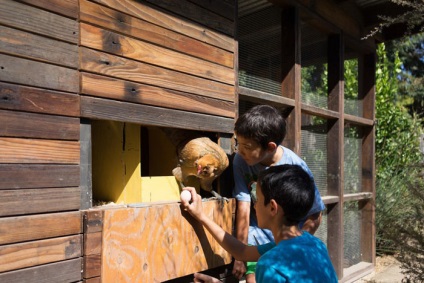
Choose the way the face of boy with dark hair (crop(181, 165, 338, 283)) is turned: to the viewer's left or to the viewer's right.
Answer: to the viewer's left

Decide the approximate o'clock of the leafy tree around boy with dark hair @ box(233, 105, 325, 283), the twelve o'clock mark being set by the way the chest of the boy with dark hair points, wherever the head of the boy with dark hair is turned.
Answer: The leafy tree is roughly at 5 o'clock from the boy with dark hair.

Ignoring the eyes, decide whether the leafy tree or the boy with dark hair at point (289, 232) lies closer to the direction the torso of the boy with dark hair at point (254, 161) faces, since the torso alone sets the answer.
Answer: the boy with dark hair

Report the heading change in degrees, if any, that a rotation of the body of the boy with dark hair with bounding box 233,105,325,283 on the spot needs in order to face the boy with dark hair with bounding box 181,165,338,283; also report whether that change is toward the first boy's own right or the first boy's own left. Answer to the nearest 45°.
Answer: approximately 45° to the first boy's own left

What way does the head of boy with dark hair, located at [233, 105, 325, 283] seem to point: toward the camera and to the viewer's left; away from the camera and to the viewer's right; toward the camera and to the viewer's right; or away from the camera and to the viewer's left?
toward the camera and to the viewer's left

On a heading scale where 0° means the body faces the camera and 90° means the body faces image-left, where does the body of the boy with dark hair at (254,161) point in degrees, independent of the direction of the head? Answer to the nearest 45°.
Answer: approximately 45°
